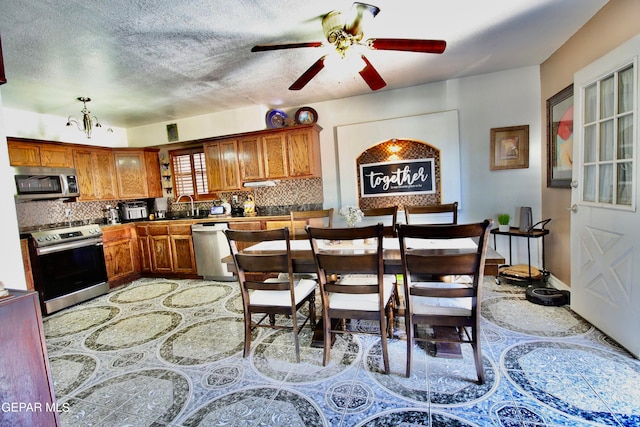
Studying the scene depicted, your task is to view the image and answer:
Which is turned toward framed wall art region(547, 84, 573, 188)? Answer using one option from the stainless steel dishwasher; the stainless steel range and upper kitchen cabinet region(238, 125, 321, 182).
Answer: the stainless steel range

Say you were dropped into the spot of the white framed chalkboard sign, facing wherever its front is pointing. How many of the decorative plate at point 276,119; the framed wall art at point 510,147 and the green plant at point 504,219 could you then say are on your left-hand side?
2

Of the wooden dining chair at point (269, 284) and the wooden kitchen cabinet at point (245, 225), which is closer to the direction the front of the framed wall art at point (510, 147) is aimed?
the wooden dining chair

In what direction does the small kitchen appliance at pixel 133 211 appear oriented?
toward the camera

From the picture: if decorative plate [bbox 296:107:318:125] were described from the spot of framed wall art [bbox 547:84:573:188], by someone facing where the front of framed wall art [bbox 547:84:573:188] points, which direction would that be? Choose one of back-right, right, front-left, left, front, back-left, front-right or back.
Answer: front-right

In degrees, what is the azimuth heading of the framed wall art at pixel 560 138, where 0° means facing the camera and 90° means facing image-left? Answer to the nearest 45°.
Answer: approximately 45°

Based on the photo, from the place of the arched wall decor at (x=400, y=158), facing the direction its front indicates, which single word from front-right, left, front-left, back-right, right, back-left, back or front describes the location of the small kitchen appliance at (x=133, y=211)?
right

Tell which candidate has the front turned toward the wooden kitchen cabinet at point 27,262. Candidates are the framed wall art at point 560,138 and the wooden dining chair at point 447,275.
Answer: the framed wall art

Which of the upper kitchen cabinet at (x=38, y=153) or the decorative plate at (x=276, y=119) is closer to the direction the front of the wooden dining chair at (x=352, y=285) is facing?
the decorative plate

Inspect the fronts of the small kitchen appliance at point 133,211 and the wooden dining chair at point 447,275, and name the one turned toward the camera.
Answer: the small kitchen appliance

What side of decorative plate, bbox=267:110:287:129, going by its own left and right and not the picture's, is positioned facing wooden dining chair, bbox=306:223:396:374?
front

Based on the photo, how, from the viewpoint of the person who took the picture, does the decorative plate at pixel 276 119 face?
facing the viewer

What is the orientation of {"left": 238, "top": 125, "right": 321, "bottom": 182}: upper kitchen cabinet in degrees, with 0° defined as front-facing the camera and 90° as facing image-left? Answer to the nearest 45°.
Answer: approximately 45°

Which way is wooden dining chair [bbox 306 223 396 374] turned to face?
away from the camera

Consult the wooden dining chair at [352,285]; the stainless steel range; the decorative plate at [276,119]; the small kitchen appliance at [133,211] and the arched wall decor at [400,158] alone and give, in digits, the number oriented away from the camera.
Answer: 1

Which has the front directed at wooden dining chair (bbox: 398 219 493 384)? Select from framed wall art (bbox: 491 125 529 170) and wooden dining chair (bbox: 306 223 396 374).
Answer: the framed wall art

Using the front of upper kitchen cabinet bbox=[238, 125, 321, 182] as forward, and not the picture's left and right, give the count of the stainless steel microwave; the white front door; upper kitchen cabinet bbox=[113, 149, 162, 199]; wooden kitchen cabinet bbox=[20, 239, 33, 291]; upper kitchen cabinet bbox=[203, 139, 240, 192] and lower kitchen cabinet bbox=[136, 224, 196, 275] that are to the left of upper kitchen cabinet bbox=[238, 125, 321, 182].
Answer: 1
